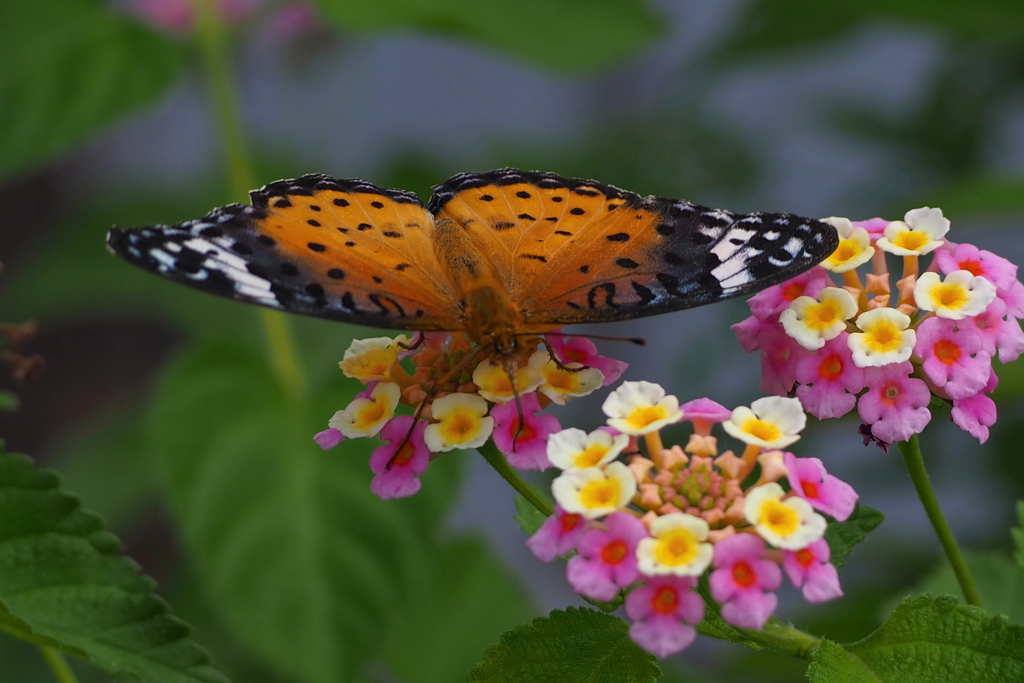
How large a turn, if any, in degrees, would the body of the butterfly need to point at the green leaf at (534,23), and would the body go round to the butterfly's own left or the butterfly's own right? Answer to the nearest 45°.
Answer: approximately 180°

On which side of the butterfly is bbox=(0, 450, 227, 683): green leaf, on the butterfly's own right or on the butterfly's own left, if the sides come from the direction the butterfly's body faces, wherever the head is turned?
on the butterfly's own right

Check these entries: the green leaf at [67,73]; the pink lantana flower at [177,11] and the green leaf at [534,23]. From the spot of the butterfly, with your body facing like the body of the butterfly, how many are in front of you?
0

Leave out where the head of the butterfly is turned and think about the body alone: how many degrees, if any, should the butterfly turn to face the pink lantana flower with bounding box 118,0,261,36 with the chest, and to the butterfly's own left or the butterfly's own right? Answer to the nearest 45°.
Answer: approximately 180°

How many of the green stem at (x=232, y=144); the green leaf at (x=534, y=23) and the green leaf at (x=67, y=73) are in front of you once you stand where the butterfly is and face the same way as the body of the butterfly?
0

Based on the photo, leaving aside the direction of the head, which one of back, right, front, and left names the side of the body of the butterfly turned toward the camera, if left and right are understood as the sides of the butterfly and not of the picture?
front
